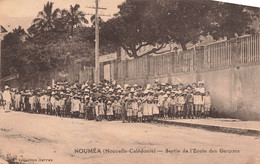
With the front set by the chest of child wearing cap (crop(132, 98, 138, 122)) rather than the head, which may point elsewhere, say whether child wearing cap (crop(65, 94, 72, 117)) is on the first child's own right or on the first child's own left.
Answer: on the first child's own right

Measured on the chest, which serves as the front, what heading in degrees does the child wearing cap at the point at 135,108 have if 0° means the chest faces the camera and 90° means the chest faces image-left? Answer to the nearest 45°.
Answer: approximately 0°

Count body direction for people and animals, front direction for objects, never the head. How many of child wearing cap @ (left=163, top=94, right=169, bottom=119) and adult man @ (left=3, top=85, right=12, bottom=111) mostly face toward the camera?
2

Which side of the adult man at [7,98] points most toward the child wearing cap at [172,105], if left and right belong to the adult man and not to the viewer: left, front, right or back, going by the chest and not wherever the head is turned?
left

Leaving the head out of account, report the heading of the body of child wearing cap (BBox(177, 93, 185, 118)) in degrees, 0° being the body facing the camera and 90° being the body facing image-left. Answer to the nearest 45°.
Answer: approximately 0°

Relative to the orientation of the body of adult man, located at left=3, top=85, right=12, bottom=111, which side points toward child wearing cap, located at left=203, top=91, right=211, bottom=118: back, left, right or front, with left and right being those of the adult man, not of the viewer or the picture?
left
